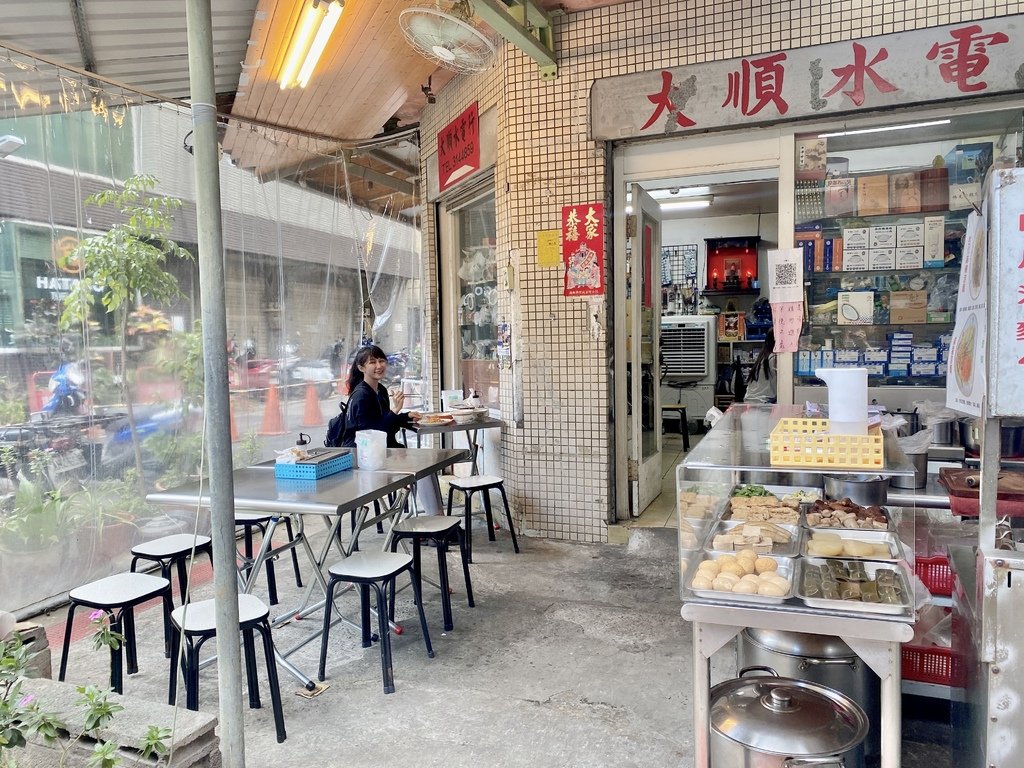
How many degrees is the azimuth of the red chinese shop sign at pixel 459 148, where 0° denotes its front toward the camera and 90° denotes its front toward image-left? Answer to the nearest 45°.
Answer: approximately 45°

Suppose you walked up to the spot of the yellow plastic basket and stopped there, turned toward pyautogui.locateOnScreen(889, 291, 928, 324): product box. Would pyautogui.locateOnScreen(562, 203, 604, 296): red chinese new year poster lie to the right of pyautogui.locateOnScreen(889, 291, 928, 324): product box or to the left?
left

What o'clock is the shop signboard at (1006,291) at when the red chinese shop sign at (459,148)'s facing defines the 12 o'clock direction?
The shop signboard is roughly at 10 o'clock from the red chinese shop sign.

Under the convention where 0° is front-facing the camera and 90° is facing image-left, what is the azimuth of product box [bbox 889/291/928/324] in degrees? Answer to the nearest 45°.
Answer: approximately 0°

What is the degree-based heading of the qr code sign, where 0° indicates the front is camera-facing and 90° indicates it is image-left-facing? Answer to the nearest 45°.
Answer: approximately 0°

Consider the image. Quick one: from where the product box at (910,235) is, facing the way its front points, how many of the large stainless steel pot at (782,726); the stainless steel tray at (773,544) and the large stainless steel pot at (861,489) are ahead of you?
3

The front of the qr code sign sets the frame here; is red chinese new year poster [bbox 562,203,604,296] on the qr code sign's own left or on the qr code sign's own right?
on the qr code sign's own right

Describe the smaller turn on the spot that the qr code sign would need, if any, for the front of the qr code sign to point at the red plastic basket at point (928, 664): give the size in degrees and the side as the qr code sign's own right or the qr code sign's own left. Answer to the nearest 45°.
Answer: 0° — it already faces it

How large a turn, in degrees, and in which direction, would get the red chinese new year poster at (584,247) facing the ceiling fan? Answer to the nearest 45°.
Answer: approximately 45° to its right

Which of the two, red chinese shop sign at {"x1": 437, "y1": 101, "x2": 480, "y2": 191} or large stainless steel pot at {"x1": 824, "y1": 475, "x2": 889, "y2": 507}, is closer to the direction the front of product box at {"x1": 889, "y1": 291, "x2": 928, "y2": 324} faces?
the large stainless steel pot
